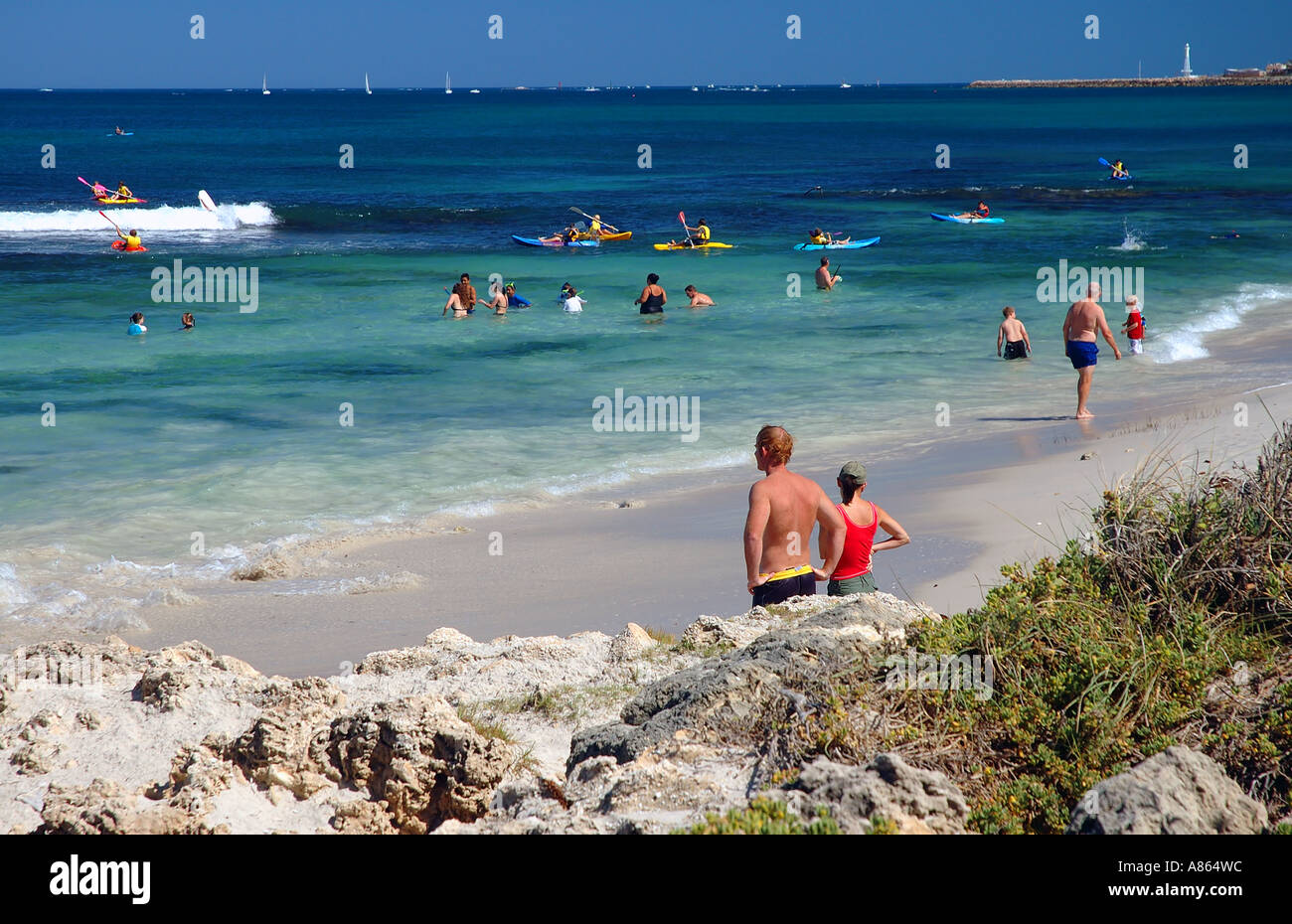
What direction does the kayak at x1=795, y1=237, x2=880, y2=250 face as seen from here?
to the viewer's right

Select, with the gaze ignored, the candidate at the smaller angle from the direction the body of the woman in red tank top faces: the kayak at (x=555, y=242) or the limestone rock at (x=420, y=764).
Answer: the kayak

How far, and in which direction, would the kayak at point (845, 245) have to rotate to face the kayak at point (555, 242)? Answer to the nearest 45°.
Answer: approximately 180°

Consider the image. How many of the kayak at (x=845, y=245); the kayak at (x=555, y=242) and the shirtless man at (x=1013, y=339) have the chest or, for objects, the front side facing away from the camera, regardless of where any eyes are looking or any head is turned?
1

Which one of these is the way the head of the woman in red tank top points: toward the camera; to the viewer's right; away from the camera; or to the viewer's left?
away from the camera

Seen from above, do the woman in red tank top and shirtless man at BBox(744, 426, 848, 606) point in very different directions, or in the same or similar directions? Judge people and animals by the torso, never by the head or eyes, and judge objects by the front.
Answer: same or similar directions

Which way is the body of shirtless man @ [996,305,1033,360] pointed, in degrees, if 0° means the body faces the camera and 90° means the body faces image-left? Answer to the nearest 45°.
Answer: approximately 180°

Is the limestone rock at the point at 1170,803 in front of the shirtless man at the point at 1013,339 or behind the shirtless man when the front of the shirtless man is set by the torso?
behind

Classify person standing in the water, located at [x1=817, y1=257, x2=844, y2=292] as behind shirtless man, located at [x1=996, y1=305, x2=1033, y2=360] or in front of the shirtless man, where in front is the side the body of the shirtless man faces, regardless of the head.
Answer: in front

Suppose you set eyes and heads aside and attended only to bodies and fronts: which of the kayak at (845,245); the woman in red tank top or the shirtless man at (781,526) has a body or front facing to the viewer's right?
the kayak

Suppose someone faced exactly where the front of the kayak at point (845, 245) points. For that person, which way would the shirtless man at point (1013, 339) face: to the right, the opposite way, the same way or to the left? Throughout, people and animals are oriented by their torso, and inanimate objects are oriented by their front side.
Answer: to the left

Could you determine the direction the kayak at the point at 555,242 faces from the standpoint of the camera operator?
facing to the left of the viewer

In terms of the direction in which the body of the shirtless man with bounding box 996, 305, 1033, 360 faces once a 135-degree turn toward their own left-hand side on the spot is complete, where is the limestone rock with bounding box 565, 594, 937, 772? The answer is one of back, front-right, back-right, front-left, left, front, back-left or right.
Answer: front-left
